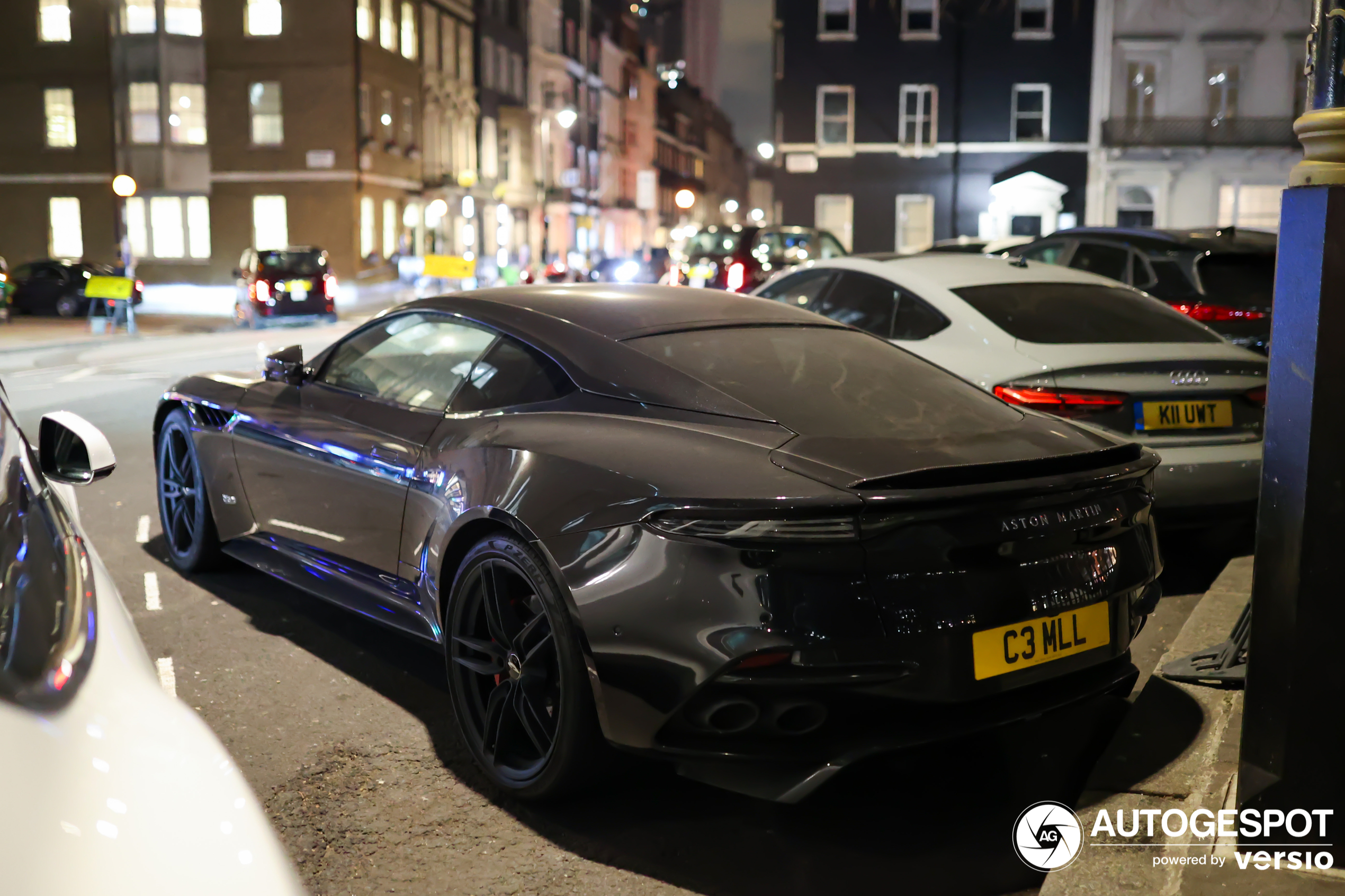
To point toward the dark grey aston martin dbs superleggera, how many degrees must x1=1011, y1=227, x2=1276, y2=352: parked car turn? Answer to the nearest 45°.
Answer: approximately 135° to its left

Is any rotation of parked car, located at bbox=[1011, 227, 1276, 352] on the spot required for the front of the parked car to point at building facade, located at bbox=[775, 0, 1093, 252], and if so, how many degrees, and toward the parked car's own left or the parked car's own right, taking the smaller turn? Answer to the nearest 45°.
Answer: approximately 45° to the parked car's own right

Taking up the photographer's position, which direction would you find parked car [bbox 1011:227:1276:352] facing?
facing away from the viewer and to the left of the viewer

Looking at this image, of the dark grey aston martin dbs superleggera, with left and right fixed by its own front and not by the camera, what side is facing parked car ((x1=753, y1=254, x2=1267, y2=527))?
right

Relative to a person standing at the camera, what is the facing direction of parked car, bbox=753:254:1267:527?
facing away from the viewer and to the left of the viewer

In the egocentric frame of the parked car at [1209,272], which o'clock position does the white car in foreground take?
The white car in foreground is roughly at 8 o'clock from the parked car.

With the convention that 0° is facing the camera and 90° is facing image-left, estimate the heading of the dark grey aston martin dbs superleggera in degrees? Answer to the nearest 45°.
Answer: approximately 135°

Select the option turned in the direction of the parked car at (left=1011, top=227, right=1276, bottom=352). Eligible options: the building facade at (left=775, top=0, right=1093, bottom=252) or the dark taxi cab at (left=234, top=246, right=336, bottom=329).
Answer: the building facade

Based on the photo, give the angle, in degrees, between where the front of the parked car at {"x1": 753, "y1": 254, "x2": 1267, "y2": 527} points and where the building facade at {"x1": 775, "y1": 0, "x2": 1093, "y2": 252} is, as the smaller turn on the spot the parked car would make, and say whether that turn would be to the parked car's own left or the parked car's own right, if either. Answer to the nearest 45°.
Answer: approximately 45° to the parked car's own right

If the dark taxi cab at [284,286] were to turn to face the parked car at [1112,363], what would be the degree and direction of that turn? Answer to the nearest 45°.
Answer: approximately 180°

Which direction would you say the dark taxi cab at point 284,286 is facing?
away from the camera

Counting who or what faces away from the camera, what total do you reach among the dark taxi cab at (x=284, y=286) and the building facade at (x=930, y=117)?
1
